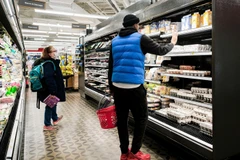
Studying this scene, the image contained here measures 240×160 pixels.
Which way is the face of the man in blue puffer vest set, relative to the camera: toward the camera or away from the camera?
away from the camera

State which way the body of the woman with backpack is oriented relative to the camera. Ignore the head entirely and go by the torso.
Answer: to the viewer's right

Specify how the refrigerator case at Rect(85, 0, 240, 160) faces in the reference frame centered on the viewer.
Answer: facing the viewer and to the left of the viewer

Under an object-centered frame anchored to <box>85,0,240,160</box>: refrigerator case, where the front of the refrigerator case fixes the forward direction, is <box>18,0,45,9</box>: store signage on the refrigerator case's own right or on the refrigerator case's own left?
on the refrigerator case's own right

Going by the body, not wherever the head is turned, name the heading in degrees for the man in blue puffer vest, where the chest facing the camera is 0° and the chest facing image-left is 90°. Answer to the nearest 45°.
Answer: approximately 225°

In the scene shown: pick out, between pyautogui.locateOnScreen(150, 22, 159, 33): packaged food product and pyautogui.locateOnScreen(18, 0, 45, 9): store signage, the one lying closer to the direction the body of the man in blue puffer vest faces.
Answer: the packaged food product

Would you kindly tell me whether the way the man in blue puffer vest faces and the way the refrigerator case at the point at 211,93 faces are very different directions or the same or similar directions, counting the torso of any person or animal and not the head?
very different directions
